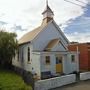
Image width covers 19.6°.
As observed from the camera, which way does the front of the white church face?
facing the viewer and to the right of the viewer

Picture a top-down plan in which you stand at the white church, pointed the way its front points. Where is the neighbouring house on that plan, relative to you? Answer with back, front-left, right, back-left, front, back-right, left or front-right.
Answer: left

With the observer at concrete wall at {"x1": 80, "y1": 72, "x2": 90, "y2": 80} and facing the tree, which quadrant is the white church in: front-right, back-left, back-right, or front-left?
front-right

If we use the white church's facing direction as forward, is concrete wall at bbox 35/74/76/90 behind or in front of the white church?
in front

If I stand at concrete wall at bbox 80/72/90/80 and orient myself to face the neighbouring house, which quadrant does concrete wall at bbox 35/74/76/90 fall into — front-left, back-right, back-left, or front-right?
back-left

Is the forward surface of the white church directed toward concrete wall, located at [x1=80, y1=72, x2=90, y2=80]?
yes

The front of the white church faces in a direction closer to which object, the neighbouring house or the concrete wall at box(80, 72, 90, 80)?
the concrete wall

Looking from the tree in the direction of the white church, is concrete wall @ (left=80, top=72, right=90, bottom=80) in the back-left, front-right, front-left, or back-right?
front-right

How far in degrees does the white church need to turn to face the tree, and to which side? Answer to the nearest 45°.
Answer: approximately 135° to its right

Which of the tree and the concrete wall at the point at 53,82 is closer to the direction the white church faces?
the concrete wall

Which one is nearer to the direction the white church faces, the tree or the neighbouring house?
the neighbouring house

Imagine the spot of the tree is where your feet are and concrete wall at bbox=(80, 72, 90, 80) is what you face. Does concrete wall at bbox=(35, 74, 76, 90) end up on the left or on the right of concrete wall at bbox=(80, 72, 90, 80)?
right
